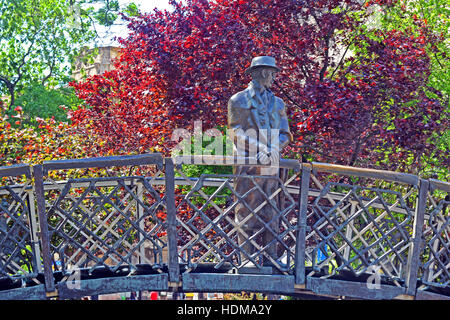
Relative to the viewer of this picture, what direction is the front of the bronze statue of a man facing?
facing the viewer and to the right of the viewer
